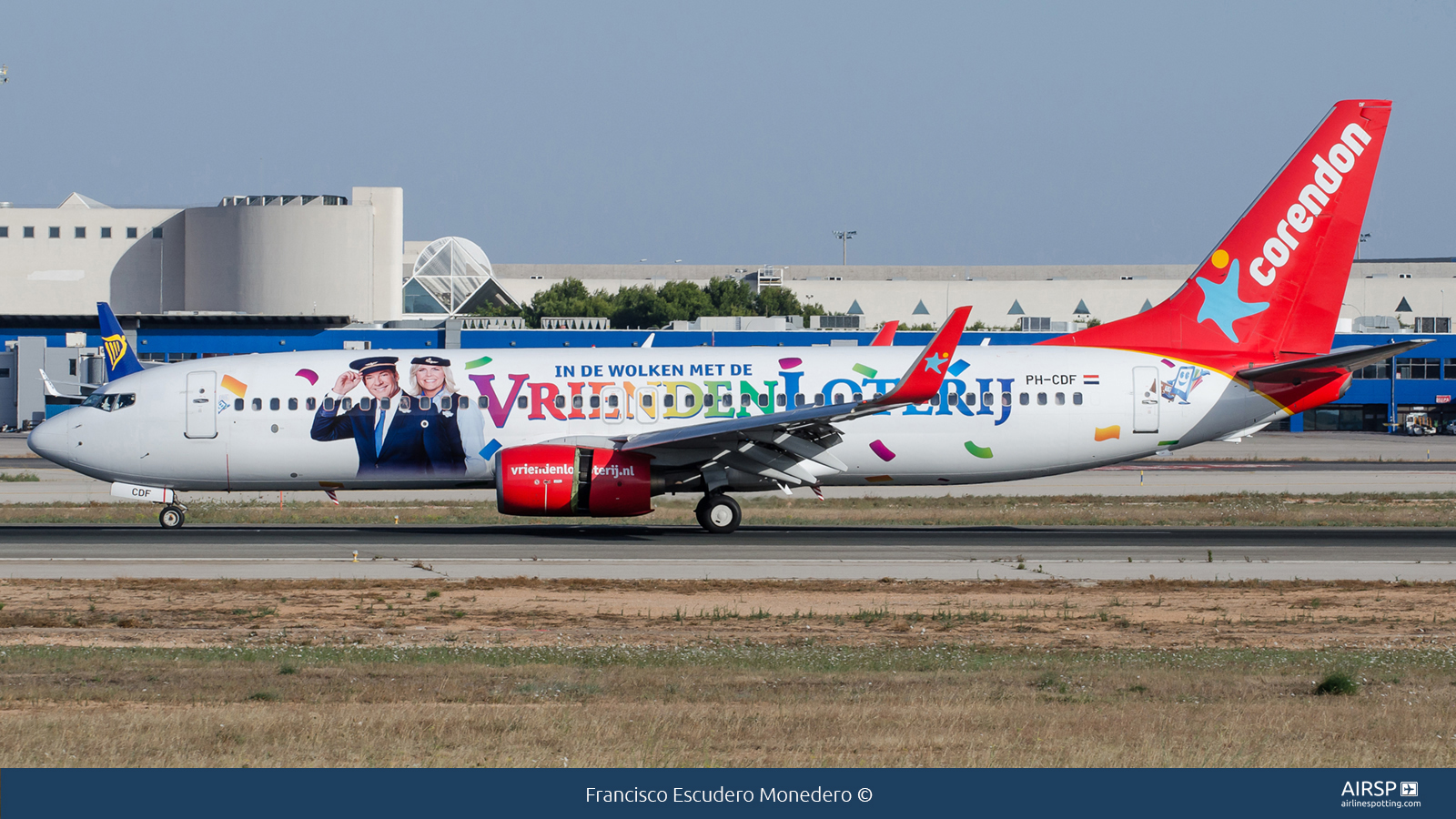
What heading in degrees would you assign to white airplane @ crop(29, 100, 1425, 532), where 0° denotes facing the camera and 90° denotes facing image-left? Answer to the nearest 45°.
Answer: approximately 90°
